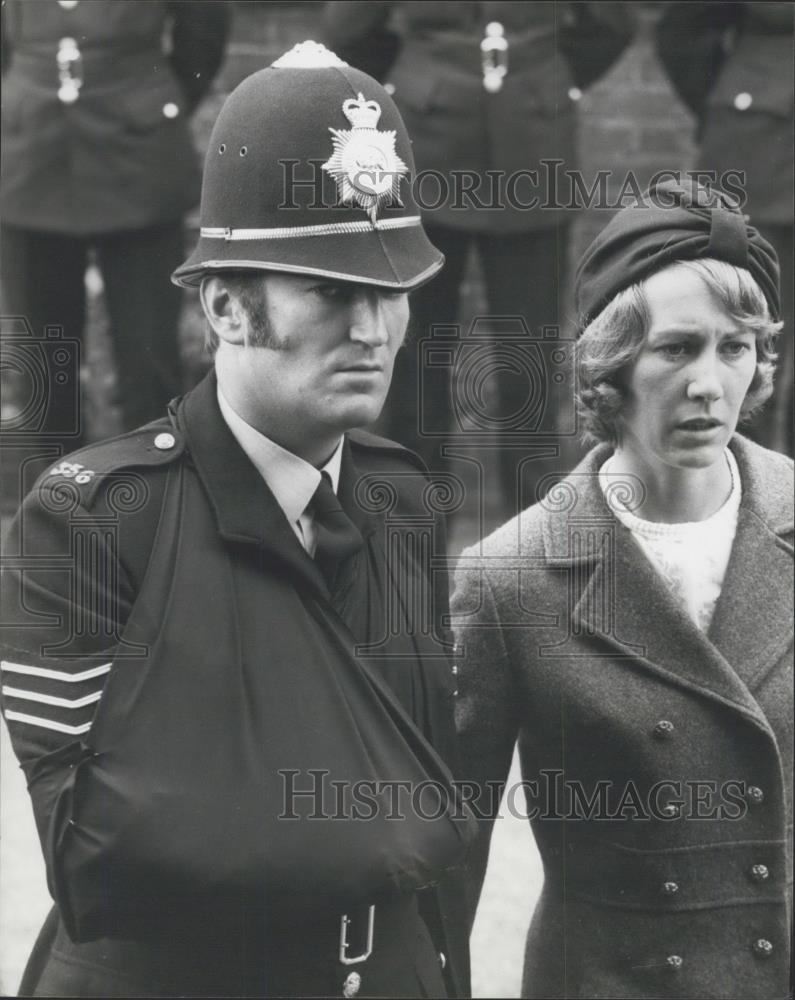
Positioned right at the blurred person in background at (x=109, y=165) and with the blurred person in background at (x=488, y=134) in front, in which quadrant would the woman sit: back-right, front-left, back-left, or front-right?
front-right

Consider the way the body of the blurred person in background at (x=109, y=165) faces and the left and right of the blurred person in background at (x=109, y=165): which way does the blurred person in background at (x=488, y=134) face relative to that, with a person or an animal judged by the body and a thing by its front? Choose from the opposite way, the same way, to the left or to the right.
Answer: the same way

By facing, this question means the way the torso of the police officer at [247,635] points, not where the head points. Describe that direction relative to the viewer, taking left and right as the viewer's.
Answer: facing the viewer and to the right of the viewer

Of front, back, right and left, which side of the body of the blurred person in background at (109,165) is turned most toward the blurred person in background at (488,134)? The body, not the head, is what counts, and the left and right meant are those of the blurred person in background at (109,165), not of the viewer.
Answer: left

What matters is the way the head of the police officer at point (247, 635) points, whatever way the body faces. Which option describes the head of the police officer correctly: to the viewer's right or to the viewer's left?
to the viewer's right

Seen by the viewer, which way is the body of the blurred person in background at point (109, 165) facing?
toward the camera

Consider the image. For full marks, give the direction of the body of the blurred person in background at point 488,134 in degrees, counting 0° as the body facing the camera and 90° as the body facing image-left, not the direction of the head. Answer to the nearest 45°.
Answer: approximately 0°

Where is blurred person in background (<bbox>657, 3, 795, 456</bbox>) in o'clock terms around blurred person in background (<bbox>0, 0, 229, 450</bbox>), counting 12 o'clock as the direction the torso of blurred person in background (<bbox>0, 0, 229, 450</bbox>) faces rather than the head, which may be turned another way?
blurred person in background (<bbox>657, 3, 795, 456</bbox>) is roughly at 9 o'clock from blurred person in background (<bbox>0, 0, 229, 450</bbox>).

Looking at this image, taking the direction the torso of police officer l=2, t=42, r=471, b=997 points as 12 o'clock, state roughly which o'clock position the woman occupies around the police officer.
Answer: The woman is roughly at 10 o'clock from the police officer.

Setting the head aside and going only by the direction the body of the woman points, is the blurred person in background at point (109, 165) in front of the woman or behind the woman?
behind

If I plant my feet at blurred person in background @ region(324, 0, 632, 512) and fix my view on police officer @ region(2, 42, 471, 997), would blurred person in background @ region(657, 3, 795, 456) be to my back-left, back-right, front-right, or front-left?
back-left
